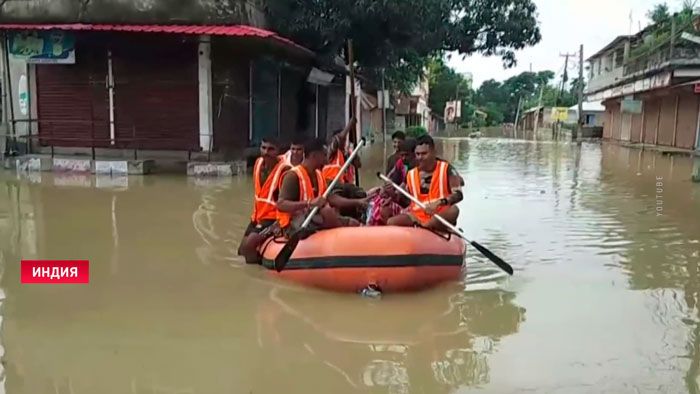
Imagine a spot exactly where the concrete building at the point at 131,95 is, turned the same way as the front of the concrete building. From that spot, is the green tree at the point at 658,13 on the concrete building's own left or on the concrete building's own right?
on the concrete building's own left

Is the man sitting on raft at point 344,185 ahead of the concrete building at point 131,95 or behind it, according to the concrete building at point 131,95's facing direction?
ahead

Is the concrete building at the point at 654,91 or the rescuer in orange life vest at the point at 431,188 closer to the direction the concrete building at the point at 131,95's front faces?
the rescuer in orange life vest

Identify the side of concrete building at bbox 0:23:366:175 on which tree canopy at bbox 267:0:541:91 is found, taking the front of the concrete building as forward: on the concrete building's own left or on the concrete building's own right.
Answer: on the concrete building's own left

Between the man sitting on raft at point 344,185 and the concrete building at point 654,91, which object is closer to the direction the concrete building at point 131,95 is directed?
the man sitting on raft

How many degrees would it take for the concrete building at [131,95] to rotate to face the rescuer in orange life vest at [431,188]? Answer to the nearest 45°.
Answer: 0° — it already faces them

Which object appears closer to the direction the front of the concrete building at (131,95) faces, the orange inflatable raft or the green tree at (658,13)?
the orange inflatable raft

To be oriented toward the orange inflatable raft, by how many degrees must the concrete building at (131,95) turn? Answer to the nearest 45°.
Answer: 0° — it already faces it

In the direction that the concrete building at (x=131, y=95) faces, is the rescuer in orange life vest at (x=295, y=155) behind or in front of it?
in front
